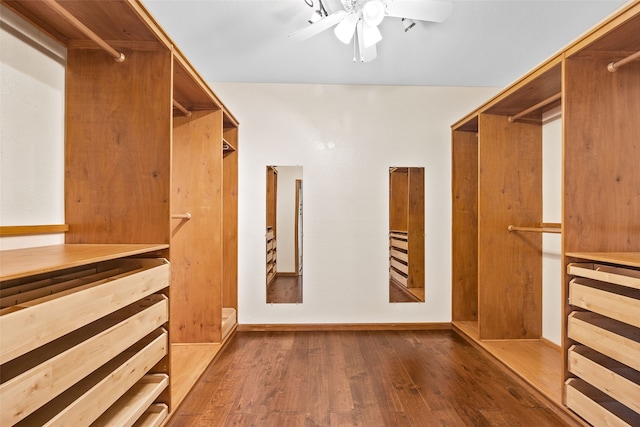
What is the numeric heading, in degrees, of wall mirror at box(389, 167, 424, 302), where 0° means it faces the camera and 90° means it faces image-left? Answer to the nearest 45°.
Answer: approximately 0°

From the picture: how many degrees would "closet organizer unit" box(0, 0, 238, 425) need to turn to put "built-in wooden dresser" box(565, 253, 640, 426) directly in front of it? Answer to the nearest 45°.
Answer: approximately 45° to its right

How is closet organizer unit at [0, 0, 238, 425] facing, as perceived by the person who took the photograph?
facing to the right of the viewer

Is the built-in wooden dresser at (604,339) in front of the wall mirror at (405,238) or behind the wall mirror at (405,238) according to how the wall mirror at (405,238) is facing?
in front

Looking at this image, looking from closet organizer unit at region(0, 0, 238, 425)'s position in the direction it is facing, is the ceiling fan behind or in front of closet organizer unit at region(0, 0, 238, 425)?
in front

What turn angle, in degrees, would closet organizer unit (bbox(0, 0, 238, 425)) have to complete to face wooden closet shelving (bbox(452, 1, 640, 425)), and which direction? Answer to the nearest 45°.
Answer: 0° — it already faces it

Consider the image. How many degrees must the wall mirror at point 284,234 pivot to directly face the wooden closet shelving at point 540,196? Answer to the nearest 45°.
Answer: approximately 45° to its left

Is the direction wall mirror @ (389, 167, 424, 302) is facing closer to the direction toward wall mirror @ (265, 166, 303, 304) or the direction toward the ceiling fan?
the ceiling fan

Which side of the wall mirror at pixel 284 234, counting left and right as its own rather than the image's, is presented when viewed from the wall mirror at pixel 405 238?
left
